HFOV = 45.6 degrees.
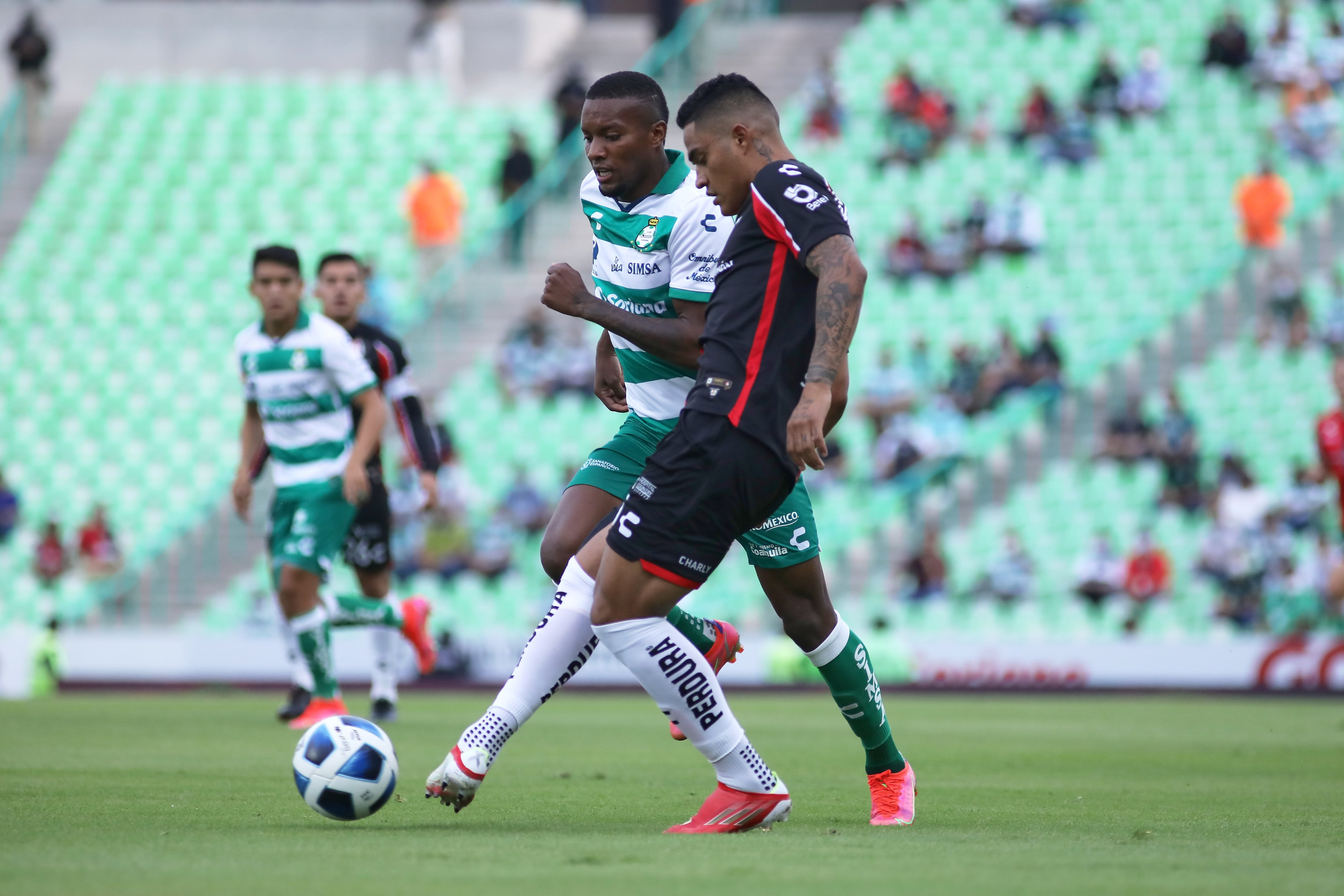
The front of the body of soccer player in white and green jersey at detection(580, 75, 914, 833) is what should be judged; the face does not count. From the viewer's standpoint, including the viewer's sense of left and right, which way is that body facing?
facing to the left of the viewer

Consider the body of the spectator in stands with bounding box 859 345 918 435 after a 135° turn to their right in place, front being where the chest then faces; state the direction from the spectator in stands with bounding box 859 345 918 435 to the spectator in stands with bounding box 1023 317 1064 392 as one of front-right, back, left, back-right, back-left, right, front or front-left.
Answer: back-right

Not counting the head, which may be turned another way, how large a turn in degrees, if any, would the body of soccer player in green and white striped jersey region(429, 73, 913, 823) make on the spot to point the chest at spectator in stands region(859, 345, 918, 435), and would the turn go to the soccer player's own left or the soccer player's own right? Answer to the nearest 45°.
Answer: approximately 135° to the soccer player's own right

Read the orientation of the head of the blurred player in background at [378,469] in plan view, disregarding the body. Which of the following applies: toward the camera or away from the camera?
toward the camera

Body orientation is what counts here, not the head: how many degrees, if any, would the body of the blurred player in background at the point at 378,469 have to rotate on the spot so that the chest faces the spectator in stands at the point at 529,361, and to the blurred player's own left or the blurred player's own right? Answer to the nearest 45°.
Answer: approximately 180°

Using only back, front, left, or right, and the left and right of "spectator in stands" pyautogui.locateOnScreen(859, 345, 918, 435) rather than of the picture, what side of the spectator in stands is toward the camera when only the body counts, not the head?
front

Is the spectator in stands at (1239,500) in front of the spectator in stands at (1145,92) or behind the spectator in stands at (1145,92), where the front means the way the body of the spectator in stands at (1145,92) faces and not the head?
in front

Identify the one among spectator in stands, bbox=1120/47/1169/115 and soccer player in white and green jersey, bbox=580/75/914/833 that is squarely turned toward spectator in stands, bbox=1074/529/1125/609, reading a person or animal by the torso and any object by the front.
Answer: spectator in stands, bbox=1120/47/1169/115

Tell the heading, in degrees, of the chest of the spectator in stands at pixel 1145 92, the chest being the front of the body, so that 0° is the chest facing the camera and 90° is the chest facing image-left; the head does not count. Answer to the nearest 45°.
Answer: approximately 0°

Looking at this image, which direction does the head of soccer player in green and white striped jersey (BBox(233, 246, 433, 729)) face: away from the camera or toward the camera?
toward the camera

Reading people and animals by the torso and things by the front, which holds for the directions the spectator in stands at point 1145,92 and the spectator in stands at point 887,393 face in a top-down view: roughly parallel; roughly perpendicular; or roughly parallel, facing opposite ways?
roughly parallel

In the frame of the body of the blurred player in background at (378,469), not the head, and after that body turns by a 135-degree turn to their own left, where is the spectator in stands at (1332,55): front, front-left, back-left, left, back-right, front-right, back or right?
front

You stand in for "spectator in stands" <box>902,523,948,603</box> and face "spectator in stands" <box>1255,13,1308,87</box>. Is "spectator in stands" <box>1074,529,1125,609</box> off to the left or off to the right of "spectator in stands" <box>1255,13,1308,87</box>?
right

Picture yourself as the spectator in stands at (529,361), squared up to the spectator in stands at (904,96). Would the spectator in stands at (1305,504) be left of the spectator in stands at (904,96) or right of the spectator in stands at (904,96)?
right

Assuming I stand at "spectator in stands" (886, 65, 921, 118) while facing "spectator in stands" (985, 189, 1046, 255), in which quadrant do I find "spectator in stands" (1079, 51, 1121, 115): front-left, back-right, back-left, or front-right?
front-left

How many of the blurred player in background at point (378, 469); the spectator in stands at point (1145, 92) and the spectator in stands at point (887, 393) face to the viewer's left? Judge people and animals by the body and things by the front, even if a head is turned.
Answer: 0
